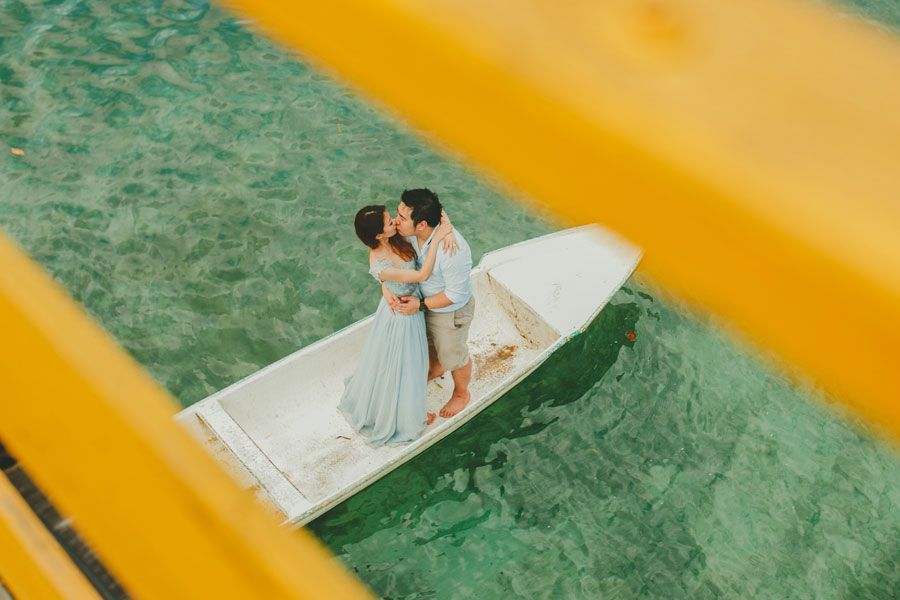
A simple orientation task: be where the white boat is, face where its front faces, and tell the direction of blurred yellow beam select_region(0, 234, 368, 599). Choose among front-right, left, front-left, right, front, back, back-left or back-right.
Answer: back-right

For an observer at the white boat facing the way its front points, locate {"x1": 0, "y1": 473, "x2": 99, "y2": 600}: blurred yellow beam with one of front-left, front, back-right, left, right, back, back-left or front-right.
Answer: back-right

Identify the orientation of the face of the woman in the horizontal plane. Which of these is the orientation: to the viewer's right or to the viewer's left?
to the viewer's right

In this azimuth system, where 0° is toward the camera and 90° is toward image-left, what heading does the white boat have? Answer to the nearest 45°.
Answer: approximately 225°

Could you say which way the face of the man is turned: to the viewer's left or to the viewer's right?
to the viewer's left
